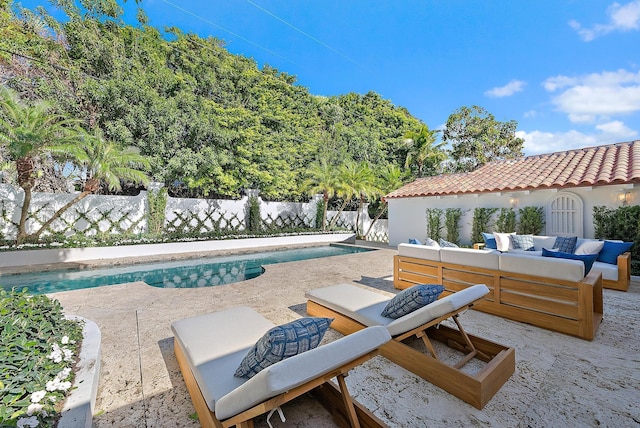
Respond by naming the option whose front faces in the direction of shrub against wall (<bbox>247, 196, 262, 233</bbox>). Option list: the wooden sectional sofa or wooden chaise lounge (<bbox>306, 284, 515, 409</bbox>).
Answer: the wooden chaise lounge

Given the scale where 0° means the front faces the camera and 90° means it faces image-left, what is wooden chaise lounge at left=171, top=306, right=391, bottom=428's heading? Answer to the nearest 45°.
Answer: approximately 135°

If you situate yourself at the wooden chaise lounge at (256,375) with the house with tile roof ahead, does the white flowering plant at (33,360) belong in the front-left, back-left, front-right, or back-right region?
back-left
